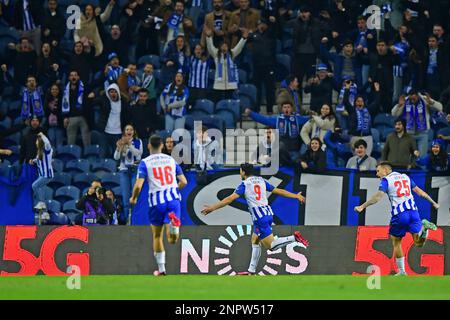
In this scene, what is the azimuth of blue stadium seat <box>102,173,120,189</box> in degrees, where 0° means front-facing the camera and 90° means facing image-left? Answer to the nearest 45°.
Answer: approximately 0°

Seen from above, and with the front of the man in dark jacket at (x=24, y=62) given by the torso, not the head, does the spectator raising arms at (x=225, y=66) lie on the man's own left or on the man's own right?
on the man's own left

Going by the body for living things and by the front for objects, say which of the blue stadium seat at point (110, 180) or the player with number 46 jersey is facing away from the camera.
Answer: the player with number 46 jersey

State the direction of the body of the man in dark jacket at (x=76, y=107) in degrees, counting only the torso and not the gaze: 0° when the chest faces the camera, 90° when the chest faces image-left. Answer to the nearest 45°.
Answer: approximately 0°
